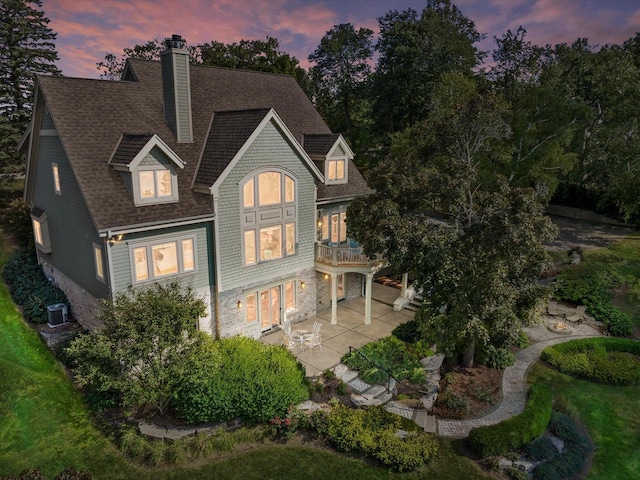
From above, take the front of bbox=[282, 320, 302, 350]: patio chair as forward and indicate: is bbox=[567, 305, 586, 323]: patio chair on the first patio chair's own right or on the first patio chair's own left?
on the first patio chair's own left

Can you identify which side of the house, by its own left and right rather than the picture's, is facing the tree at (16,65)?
back

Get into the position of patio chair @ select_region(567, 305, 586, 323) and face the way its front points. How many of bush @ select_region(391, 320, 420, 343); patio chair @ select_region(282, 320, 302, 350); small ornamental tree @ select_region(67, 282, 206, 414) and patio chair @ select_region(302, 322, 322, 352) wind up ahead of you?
4

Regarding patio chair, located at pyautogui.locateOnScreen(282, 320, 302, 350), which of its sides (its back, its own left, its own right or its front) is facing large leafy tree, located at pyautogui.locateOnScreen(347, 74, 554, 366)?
front

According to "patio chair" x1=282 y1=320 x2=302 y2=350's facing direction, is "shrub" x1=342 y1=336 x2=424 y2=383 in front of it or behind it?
in front

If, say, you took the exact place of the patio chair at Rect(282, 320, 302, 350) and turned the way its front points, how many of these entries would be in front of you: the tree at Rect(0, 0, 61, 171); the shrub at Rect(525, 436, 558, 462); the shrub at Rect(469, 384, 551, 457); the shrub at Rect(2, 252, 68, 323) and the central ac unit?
2

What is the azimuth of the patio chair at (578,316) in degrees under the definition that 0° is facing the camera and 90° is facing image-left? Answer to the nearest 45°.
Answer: approximately 45°

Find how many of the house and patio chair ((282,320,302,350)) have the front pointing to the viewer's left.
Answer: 0

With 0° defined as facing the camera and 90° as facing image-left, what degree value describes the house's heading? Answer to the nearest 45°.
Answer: approximately 315°

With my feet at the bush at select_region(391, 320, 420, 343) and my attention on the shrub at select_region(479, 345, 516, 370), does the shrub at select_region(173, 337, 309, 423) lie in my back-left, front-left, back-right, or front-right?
back-right

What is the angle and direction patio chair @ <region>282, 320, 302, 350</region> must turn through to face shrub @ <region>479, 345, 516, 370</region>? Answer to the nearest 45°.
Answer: approximately 45° to its left

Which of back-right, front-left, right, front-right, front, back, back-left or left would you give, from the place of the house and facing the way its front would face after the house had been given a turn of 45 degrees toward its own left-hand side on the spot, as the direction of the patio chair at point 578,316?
front

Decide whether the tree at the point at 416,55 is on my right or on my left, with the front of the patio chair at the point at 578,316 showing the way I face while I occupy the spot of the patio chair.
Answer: on my right

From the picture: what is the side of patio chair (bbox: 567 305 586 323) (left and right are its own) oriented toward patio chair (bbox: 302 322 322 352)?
front
